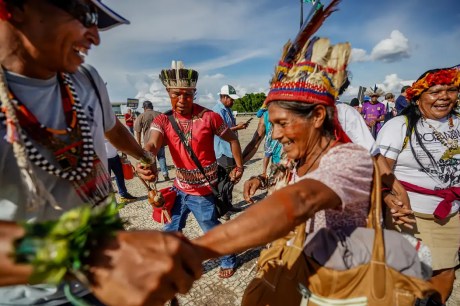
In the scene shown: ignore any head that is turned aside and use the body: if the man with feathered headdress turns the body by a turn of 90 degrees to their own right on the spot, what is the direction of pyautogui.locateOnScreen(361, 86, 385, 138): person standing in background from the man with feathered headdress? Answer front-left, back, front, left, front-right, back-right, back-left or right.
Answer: back-right

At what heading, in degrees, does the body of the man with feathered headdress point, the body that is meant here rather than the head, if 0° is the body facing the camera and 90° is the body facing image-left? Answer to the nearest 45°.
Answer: approximately 0°

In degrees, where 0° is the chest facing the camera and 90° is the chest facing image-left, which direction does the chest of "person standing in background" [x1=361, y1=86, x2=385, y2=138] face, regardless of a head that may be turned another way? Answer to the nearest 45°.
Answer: approximately 0°
